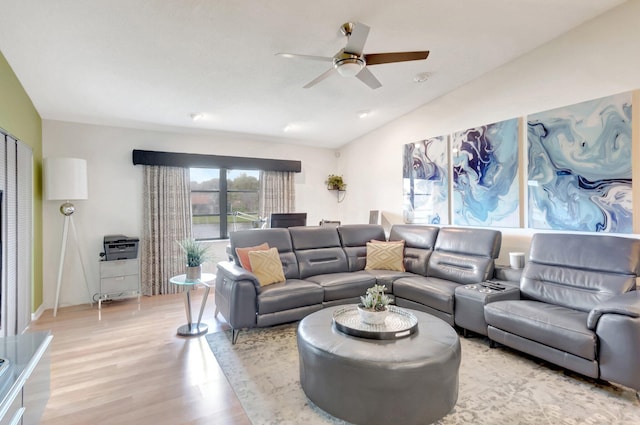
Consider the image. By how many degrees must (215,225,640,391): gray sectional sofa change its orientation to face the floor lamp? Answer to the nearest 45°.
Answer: approximately 90° to its right

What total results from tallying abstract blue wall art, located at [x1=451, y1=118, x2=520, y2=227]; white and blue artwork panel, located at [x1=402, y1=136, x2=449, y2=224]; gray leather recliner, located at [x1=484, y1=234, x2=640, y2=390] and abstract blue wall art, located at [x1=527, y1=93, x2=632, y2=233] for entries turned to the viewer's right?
0

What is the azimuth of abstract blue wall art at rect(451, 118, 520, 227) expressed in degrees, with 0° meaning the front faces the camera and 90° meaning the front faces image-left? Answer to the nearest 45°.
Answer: approximately 45°

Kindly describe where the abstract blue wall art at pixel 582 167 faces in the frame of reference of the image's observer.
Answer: facing the viewer and to the left of the viewer

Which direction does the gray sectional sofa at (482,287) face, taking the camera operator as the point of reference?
facing the viewer

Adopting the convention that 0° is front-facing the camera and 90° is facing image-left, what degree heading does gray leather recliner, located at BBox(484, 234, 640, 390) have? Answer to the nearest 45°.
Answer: approximately 45°

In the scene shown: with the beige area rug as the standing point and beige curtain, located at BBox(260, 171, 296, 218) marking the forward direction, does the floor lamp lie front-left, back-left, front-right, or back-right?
front-left

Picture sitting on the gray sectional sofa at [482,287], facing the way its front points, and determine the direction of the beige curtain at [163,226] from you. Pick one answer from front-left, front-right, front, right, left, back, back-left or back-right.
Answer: right

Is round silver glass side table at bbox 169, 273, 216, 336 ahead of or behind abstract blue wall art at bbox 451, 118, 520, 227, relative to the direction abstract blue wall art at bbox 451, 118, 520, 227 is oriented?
ahead

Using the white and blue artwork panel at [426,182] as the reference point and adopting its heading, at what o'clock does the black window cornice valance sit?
The black window cornice valance is roughly at 1 o'clock from the white and blue artwork panel.

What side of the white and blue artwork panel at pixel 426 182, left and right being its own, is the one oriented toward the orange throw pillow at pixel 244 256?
front

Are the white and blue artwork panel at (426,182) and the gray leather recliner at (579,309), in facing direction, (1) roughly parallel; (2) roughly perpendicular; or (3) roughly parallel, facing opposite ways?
roughly parallel

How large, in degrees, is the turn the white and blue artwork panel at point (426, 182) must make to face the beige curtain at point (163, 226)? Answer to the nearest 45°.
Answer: approximately 45° to its right
